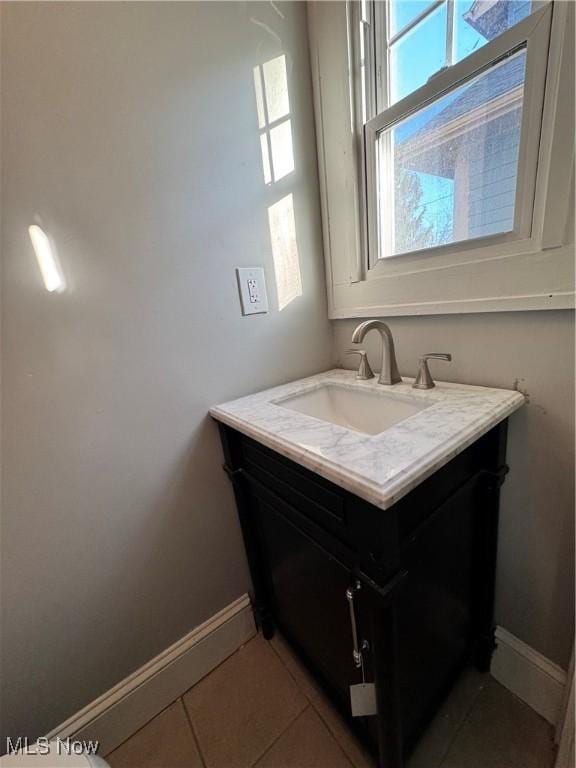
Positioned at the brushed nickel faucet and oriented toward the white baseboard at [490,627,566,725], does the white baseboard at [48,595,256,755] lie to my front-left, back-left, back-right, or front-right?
back-right

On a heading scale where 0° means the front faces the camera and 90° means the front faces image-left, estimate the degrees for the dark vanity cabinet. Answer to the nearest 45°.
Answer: approximately 45°

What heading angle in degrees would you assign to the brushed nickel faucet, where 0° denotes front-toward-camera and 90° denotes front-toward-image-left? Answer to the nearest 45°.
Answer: approximately 45°

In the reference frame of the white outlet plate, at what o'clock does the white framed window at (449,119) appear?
The white framed window is roughly at 11 o'clock from the white outlet plate.

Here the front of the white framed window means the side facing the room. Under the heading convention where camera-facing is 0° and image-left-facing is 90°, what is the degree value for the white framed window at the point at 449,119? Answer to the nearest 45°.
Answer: approximately 45°

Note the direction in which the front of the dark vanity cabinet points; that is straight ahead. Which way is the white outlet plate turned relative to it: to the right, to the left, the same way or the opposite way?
to the left
